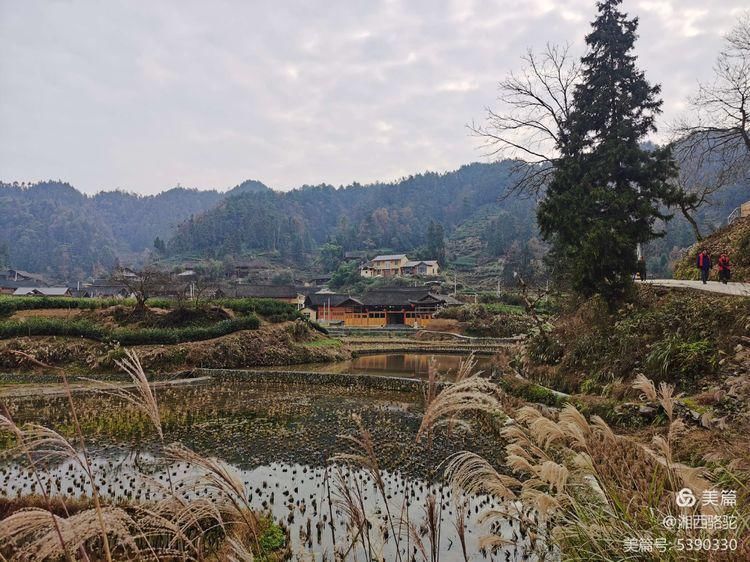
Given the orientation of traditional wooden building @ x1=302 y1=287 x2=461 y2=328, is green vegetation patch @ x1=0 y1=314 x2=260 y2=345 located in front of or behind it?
in front

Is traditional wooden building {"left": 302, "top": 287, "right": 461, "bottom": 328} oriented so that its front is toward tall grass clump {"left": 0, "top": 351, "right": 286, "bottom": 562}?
yes

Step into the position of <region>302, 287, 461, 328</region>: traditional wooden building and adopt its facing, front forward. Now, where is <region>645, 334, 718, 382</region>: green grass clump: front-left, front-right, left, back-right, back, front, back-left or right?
front

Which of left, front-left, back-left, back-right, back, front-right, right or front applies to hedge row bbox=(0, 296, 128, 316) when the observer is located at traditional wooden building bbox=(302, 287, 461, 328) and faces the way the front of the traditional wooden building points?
front-right

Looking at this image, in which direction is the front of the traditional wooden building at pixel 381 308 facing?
toward the camera
